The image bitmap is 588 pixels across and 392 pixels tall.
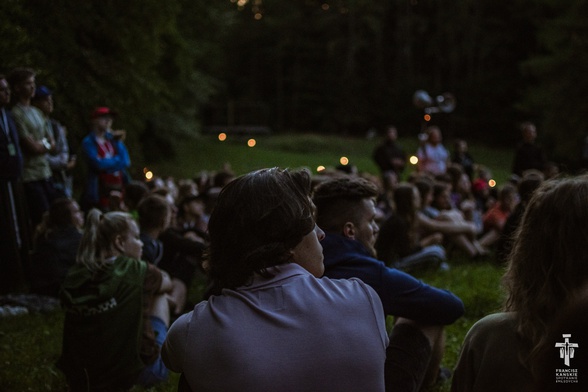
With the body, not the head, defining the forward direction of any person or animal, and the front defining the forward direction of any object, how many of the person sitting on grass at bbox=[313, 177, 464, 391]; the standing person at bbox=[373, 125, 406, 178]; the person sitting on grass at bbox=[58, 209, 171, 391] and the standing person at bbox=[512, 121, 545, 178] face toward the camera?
2

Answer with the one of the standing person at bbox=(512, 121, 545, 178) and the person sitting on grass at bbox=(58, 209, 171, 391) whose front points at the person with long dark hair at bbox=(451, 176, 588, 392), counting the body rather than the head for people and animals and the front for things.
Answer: the standing person

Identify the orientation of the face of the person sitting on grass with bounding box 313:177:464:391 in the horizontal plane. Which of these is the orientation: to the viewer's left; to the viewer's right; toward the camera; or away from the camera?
to the viewer's right

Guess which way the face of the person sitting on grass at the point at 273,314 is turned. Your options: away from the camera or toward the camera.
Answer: away from the camera

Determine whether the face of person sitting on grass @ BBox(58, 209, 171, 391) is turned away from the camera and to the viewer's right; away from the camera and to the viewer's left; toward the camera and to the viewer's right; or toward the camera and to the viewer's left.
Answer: away from the camera and to the viewer's right

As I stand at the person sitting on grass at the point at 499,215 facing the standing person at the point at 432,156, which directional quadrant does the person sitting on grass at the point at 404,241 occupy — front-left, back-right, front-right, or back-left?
back-left

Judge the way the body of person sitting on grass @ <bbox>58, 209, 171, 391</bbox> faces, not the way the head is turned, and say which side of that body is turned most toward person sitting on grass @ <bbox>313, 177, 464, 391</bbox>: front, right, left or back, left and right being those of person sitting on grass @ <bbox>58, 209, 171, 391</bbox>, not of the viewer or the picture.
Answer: right

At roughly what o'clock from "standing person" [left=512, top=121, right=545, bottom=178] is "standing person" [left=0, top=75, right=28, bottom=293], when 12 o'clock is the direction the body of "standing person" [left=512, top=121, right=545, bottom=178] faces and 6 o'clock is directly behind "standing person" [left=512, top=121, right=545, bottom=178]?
"standing person" [left=0, top=75, right=28, bottom=293] is roughly at 1 o'clock from "standing person" [left=512, top=121, right=545, bottom=178].

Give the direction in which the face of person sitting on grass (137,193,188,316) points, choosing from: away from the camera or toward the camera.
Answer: away from the camera

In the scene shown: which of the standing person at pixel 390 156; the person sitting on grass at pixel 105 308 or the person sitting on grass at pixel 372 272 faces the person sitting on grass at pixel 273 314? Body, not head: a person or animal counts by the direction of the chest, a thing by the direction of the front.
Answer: the standing person

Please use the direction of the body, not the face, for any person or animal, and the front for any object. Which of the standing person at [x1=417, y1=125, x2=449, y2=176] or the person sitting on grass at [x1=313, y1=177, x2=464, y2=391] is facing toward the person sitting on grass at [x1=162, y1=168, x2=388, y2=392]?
the standing person

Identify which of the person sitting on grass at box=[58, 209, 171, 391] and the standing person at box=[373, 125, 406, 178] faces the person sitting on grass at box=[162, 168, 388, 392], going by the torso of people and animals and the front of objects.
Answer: the standing person

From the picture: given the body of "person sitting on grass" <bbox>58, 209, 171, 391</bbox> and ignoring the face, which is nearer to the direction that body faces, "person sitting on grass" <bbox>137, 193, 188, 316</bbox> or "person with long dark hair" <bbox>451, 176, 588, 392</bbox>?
the person sitting on grass

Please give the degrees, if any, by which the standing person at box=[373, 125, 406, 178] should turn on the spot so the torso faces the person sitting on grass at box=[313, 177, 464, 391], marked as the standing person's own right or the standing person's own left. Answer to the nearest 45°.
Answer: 0° — they already face them
